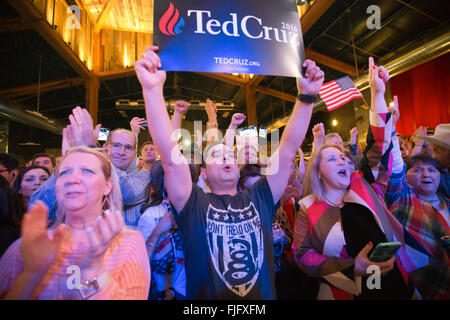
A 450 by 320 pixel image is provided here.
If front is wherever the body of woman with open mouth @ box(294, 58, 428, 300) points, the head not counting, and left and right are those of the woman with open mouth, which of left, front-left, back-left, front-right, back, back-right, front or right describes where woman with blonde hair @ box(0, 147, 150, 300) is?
right

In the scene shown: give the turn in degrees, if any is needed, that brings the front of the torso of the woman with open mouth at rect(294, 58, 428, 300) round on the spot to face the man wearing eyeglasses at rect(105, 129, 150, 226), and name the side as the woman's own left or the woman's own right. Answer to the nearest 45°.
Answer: approximately 135° to the woman's own right

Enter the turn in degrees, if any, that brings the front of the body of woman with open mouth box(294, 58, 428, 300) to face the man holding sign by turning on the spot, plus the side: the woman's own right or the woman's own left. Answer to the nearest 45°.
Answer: approximately 90° to the woman's own right

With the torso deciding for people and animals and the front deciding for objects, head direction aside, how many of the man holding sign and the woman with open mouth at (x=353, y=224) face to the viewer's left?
0

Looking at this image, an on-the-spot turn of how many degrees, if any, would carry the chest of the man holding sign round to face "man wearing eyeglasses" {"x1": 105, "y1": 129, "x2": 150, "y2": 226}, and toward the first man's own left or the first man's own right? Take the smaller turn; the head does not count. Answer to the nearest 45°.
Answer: approximately 135° to the first man's own right

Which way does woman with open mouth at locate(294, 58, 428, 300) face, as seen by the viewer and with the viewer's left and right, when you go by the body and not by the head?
facing the viewer and to the right of the viewer

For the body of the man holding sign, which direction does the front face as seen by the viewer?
toward the camera
